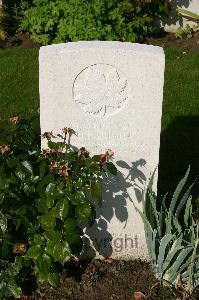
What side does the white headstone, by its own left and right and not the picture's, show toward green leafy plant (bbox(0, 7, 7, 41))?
back

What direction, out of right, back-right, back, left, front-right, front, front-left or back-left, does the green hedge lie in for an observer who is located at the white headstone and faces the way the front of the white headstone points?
back

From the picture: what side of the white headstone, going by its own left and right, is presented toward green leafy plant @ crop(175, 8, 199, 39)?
back

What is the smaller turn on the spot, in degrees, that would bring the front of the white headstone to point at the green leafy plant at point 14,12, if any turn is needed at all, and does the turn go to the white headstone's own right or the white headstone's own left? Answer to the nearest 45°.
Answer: approximately 180°

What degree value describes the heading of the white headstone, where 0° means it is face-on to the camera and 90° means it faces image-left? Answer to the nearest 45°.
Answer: approximately 0°
